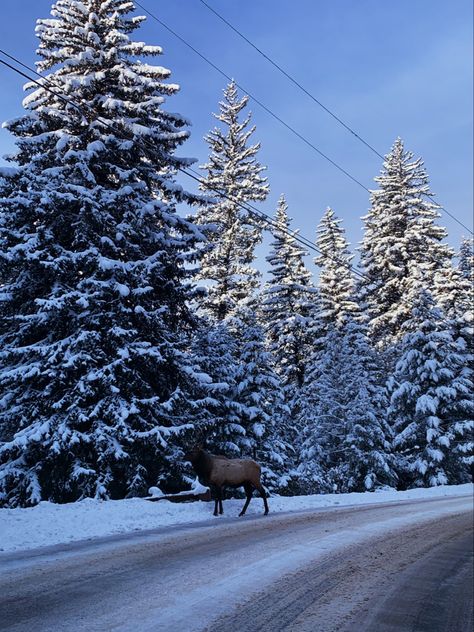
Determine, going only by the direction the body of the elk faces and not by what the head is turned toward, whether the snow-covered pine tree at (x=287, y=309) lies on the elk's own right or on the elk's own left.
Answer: on the elk's own right

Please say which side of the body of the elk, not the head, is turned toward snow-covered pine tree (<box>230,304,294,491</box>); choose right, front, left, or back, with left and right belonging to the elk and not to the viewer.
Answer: right

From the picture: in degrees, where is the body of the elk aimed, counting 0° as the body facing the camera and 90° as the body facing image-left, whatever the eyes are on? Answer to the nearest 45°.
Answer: approximately 90°

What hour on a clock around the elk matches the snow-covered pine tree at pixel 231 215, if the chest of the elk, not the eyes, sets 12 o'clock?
The snow-covered pine tree is roughly at 3 o'clock from the elk.

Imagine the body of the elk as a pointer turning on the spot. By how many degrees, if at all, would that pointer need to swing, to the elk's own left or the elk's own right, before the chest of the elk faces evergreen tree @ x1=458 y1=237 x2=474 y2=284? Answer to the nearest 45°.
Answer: approximately 135° to the elk's own right

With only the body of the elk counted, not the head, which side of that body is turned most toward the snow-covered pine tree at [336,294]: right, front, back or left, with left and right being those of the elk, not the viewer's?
right

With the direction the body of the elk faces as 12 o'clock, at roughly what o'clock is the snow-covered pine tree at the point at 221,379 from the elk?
The snow-covered pine tree is roughly at 3 o'clock from the elk.
